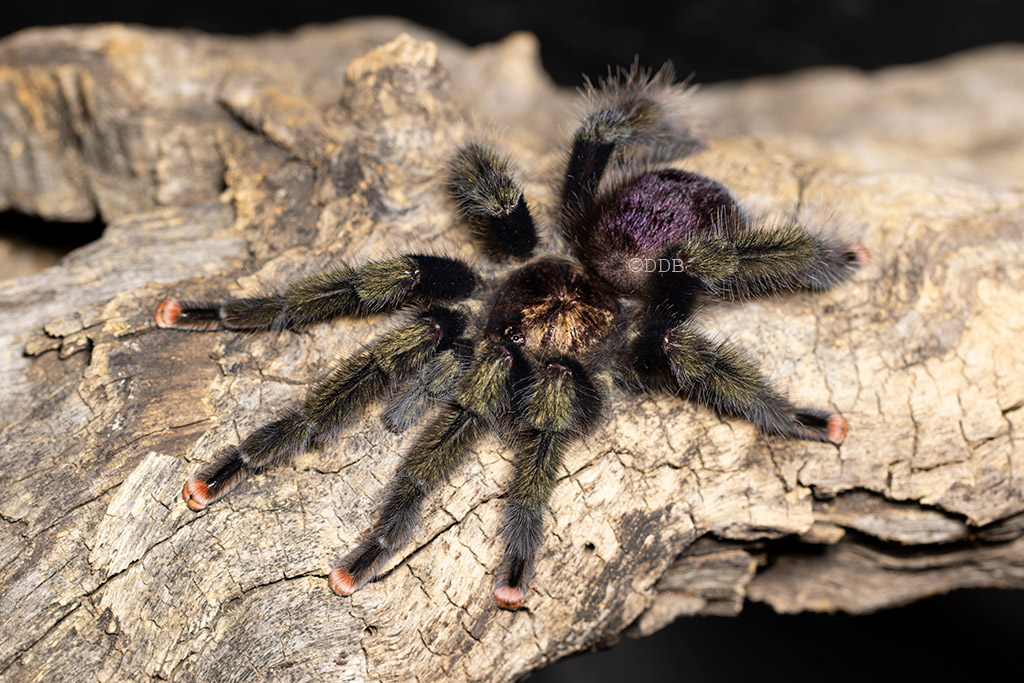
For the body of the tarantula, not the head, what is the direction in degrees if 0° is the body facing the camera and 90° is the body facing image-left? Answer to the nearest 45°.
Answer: approximately 45°
